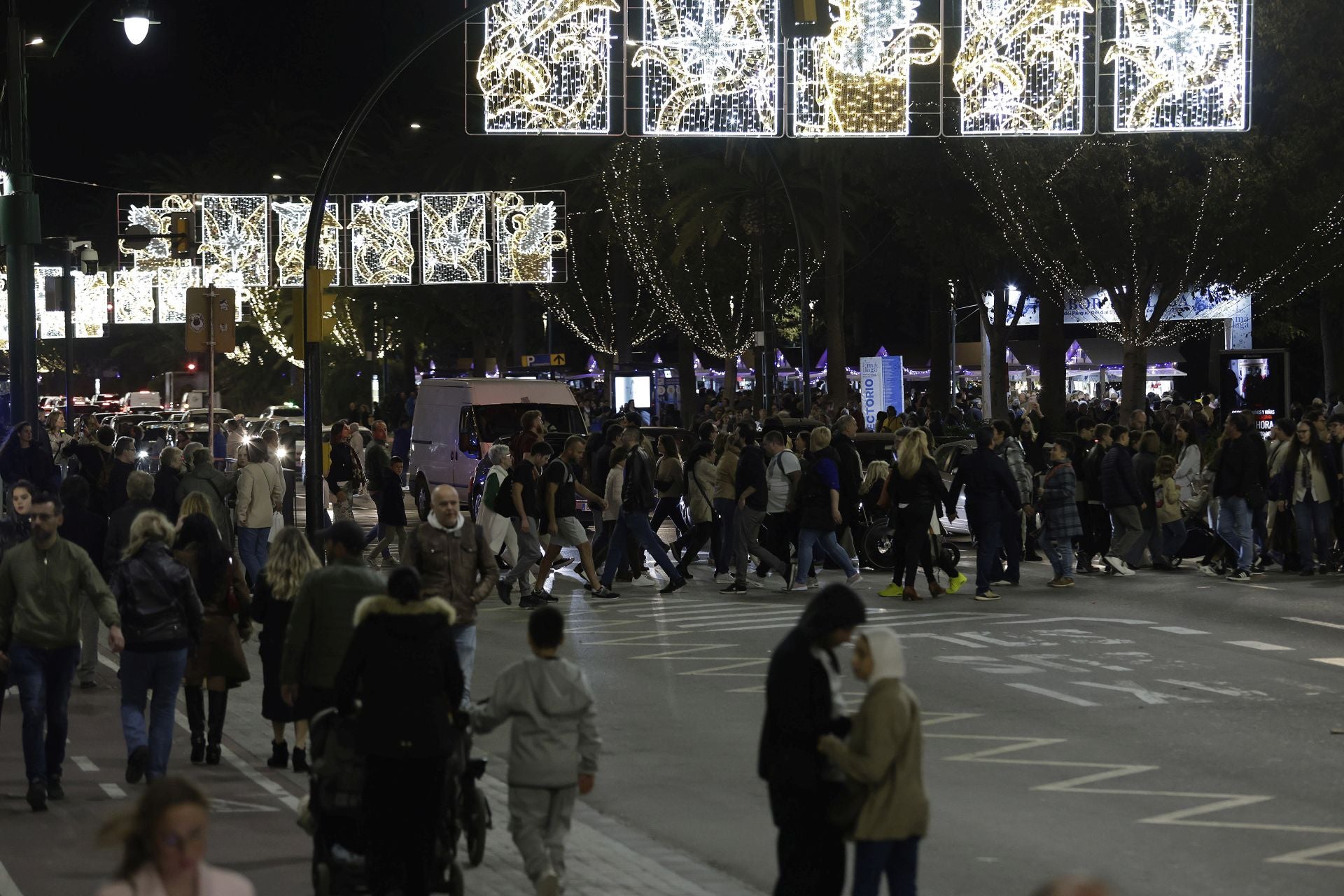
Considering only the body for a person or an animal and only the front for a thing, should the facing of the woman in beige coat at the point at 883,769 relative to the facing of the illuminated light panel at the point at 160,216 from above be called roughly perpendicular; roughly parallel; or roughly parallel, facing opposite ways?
roughly perpendicular

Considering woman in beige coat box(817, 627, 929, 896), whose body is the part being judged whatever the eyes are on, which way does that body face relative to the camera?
to the viewer's left

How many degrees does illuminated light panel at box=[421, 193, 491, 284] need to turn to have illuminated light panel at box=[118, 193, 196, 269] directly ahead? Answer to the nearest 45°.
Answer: approximately 90° to its right

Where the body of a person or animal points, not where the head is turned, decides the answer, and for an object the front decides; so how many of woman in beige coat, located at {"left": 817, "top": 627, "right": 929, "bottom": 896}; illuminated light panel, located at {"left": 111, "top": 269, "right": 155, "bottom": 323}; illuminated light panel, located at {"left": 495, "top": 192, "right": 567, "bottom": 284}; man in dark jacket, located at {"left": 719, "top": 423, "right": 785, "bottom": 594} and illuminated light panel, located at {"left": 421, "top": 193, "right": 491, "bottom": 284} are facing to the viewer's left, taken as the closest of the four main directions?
2

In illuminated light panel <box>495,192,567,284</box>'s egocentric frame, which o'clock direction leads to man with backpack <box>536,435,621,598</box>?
The man with backpack is roughly at 12 o'clock from the illuminated light panel.

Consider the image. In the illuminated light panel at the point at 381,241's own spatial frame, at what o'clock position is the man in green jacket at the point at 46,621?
The man in green jacket is roughly at 12 o'clock from the illuminated light panel.

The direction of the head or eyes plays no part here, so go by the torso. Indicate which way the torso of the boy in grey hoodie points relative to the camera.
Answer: away from the camera

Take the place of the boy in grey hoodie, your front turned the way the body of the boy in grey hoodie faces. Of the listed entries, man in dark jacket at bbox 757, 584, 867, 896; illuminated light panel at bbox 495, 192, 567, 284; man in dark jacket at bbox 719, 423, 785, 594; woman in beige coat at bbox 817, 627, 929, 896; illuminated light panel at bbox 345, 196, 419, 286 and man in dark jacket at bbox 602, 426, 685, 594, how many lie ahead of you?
4
